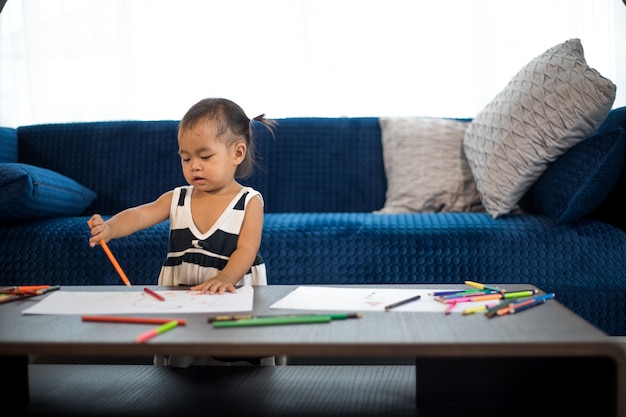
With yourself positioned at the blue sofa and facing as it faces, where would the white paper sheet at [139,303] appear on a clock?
The white paper sheet is roughly at 1 o'clock from the blue sofa.

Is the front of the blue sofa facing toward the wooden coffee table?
yes

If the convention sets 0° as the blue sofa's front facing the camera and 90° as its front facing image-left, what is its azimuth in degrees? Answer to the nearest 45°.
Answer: approximately 0°

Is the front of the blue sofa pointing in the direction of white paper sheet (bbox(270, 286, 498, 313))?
yes
